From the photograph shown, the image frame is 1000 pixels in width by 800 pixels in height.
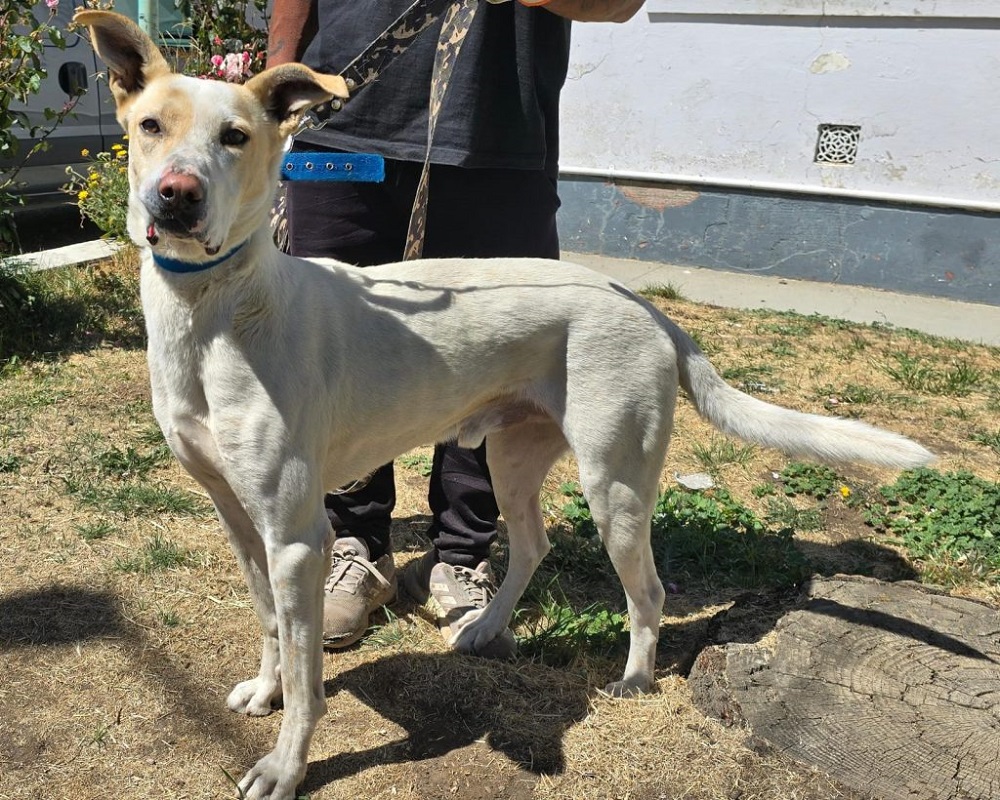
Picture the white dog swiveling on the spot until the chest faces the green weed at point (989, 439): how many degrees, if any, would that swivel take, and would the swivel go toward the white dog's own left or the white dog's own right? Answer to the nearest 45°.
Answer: approximately 180°

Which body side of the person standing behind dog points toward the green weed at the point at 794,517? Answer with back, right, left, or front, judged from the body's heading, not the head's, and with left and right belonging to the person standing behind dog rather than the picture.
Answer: left

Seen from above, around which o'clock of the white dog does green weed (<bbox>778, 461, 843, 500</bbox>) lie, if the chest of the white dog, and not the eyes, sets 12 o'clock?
The green weed is roughly at 6 o'clock from the white dog.

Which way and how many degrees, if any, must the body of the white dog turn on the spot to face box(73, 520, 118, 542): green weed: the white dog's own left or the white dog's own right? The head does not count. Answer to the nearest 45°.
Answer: approximately 90° to the white dog's own right

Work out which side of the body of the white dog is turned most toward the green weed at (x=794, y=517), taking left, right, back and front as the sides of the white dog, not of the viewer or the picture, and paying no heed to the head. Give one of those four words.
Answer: back

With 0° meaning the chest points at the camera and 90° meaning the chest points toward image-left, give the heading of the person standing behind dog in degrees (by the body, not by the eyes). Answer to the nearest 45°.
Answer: approximately 0°

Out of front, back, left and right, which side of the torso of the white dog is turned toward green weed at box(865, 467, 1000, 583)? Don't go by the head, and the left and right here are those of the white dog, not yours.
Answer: back

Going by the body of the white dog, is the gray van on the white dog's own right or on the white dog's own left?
on the white dog's own right

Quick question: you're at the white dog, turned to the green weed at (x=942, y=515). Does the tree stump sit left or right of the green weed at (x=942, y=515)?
right

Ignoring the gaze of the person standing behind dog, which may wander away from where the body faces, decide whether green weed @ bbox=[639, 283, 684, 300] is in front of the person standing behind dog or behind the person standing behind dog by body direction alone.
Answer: behind

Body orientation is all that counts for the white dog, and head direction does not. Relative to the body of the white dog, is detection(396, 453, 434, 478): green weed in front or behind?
behind

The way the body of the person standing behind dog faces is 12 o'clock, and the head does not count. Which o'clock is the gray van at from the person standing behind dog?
The gray van is roughly at 5 o'clock from the person standing behind dog.
